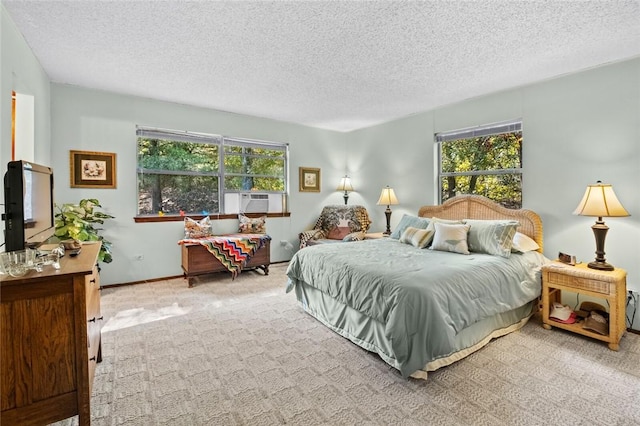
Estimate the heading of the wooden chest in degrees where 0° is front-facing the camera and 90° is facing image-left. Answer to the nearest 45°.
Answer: approximately 0°

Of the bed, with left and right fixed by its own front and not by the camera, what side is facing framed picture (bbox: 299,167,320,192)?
right

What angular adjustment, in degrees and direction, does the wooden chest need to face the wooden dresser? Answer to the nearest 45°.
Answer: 0° — it already faces it

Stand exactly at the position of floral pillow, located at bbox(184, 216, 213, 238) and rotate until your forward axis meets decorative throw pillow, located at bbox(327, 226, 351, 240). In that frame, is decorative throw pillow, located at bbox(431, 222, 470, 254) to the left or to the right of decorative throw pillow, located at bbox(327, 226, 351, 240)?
right

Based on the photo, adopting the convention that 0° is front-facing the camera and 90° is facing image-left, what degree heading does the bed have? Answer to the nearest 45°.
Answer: approximately 45°

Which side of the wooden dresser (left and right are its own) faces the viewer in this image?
right
